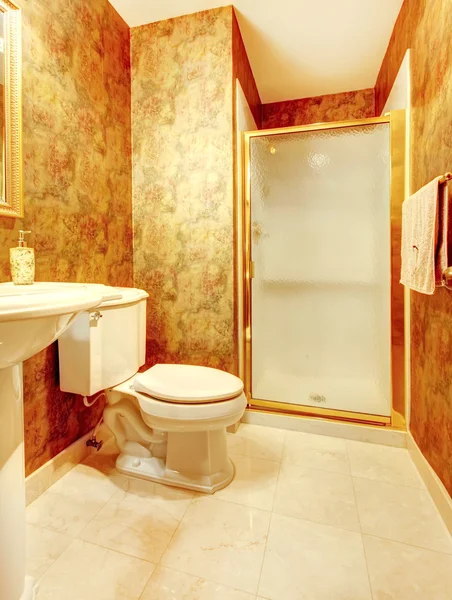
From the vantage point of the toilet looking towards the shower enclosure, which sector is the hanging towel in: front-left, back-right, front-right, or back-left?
front-right

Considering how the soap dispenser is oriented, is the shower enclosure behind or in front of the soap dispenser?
in front

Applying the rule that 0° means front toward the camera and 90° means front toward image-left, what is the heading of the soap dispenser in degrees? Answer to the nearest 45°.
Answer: approximately 270°

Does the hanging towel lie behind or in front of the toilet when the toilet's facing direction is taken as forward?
in front

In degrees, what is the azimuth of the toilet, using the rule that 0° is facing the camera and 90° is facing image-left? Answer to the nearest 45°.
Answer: approximately 315°

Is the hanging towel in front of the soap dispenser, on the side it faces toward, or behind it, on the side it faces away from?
in front

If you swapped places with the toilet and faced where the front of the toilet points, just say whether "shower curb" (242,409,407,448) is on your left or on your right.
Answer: on your left

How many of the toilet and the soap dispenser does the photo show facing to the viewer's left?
0

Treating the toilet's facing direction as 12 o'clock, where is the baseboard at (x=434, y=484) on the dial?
The baseboard is roughly at 11 o'clock from the toilet.

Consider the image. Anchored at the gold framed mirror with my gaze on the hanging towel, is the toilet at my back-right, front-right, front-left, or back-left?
front-left
